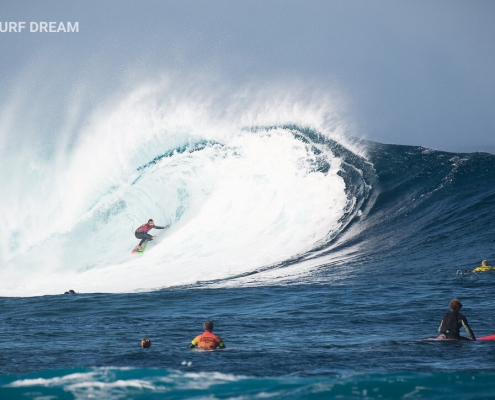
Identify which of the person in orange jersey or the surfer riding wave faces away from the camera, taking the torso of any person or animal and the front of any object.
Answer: the person in orange jersey

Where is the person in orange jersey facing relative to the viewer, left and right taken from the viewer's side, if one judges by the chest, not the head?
facing away from the viewer

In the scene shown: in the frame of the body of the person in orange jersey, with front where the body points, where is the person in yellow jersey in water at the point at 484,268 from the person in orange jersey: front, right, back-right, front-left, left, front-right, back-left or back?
front-right

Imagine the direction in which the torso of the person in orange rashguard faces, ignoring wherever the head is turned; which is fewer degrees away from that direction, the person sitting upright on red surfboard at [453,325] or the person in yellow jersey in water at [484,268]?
the person in yellow jersey in water

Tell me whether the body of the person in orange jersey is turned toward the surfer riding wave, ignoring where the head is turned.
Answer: yes

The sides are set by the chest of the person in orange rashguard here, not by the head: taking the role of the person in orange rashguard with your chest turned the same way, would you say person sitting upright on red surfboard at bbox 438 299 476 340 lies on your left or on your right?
on your right
